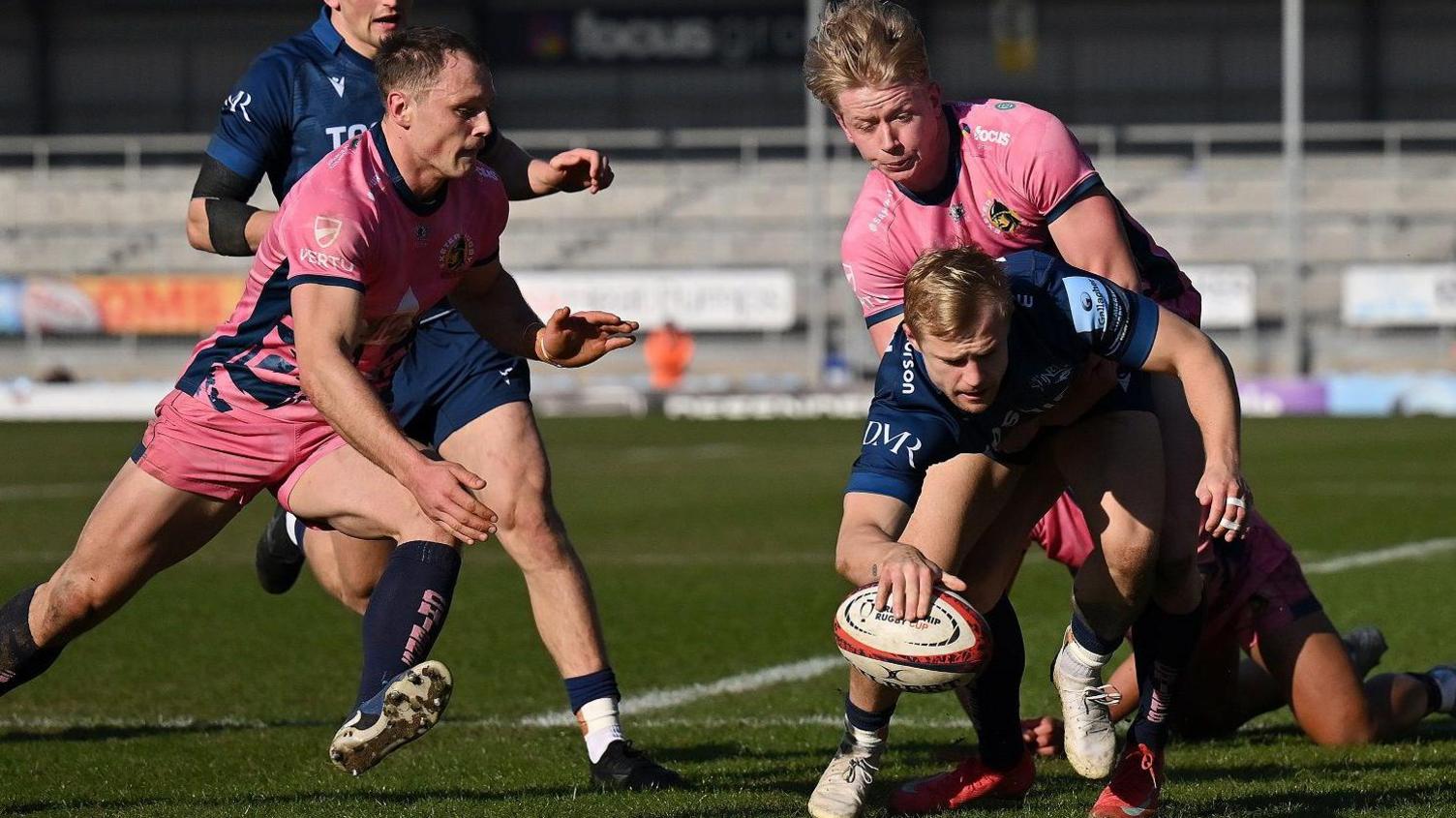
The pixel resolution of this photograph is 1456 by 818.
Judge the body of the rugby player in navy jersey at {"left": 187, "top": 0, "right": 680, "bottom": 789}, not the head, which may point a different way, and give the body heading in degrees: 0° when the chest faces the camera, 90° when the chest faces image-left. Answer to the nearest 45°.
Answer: approximately 315°

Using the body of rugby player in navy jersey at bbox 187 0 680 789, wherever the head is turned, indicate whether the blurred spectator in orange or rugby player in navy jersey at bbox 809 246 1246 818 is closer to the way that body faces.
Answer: the rugby player in navy jersey

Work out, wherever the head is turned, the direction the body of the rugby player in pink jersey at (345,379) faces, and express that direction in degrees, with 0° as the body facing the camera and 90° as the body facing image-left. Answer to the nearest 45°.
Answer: approximately 315°

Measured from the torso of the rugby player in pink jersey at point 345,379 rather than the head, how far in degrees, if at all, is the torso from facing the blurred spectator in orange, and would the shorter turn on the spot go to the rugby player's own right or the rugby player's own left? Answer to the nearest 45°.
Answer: approximately 135° to the rugby player's own left

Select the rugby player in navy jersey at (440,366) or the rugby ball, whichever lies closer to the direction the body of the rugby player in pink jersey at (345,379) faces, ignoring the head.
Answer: the rugby ball

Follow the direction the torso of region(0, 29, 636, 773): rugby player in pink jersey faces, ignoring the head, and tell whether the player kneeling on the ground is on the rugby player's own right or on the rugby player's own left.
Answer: on the rugby player's own left

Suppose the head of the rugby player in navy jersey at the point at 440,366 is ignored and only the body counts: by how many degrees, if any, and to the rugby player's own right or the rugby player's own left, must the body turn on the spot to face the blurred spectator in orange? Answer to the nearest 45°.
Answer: approximately 135° to the rugby player's own left

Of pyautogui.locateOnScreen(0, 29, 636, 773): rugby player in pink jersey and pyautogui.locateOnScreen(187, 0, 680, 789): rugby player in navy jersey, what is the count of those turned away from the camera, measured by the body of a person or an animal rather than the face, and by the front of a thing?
0
